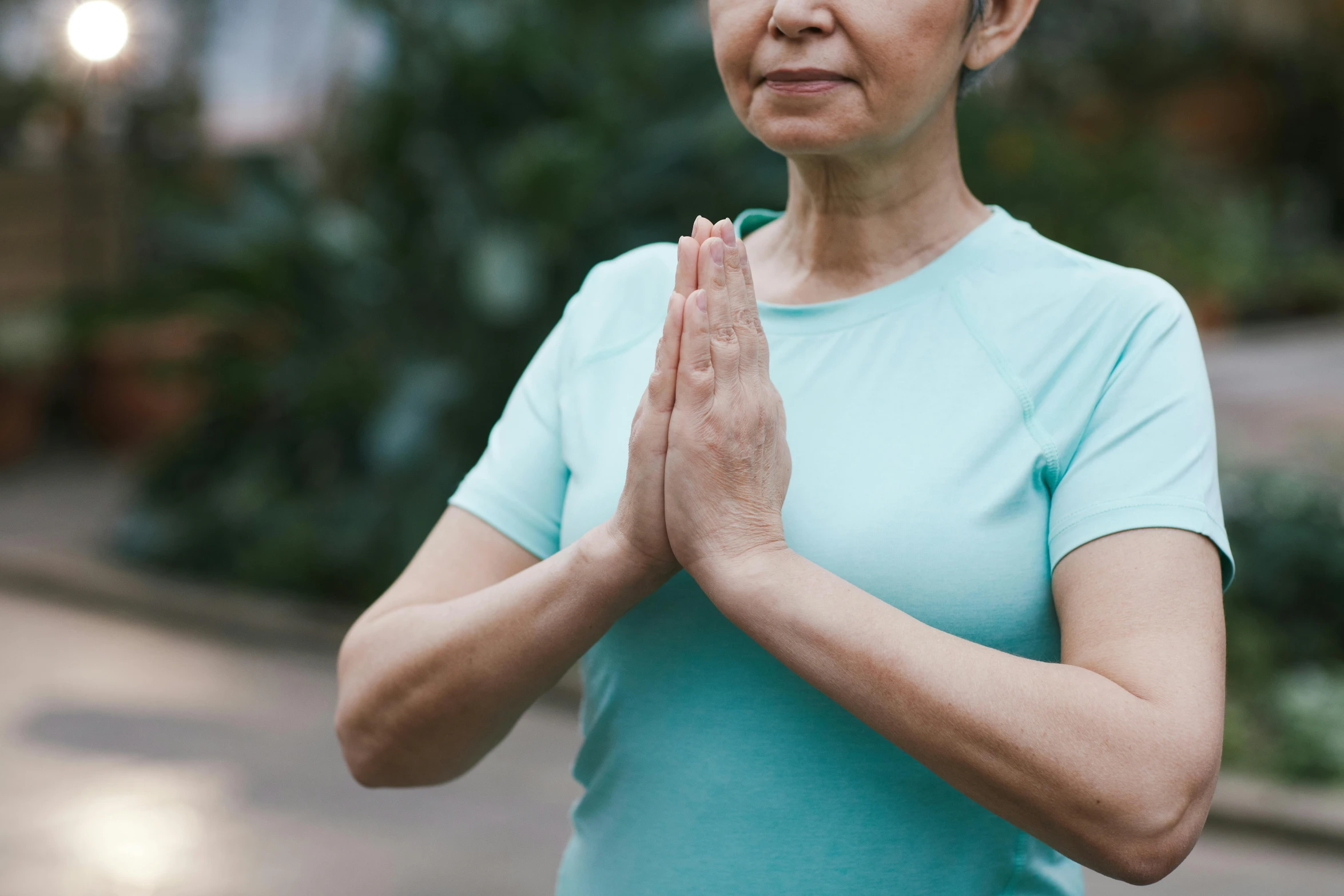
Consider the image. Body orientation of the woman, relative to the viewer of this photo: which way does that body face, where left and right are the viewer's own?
facing the viewer and to the left of the viewer

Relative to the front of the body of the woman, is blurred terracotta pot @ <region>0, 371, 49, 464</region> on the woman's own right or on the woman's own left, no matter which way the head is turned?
on the woman's own right

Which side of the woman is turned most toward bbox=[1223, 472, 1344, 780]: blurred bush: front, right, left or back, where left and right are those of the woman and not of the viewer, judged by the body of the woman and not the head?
back

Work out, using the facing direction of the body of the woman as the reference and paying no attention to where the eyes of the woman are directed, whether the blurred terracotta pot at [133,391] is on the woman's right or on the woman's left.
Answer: on the woman's right
